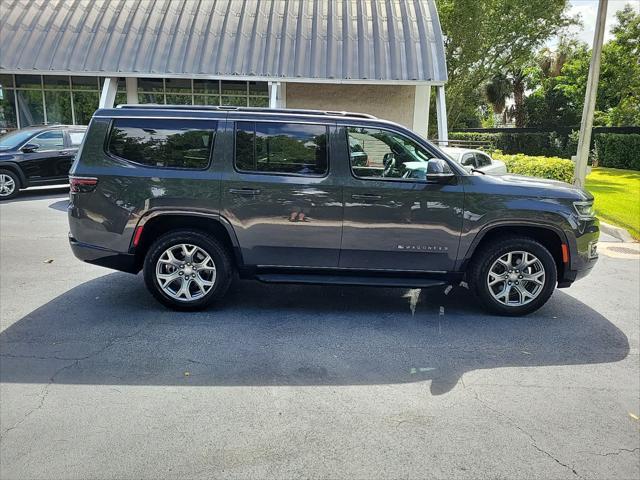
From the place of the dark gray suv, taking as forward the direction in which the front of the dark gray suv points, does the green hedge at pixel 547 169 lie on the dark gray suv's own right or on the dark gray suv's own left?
on the dark gray suv's own left

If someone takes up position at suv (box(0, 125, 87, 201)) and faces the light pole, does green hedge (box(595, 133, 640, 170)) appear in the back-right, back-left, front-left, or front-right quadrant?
front-left

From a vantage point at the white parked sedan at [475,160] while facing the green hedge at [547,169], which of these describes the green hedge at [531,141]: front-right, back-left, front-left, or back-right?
front-left

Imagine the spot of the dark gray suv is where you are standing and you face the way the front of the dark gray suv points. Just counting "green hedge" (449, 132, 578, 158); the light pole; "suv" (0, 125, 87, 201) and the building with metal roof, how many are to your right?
0

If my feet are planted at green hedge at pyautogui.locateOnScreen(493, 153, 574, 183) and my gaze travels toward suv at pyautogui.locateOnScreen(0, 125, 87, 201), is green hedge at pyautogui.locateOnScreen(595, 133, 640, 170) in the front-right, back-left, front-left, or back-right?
back-right

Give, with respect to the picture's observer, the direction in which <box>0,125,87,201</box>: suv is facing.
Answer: facing the viewer and to the left of the viewer

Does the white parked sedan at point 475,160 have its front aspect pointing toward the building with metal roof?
no

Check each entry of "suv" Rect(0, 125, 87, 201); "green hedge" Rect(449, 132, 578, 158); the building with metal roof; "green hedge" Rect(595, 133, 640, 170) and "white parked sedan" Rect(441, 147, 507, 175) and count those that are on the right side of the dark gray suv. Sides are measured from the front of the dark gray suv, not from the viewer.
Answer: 0

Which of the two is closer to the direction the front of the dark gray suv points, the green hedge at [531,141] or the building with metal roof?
the green hedge

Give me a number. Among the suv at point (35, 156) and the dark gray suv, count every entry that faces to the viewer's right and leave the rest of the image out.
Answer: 1

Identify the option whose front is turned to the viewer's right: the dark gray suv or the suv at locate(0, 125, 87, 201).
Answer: the dark gray suv

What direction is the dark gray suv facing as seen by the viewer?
to the viewer's right

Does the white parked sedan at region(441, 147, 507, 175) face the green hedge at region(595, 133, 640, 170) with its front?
no

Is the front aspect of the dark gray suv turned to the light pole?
no

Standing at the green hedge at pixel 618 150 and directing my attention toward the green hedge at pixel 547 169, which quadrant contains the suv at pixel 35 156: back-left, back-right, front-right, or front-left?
front-right
